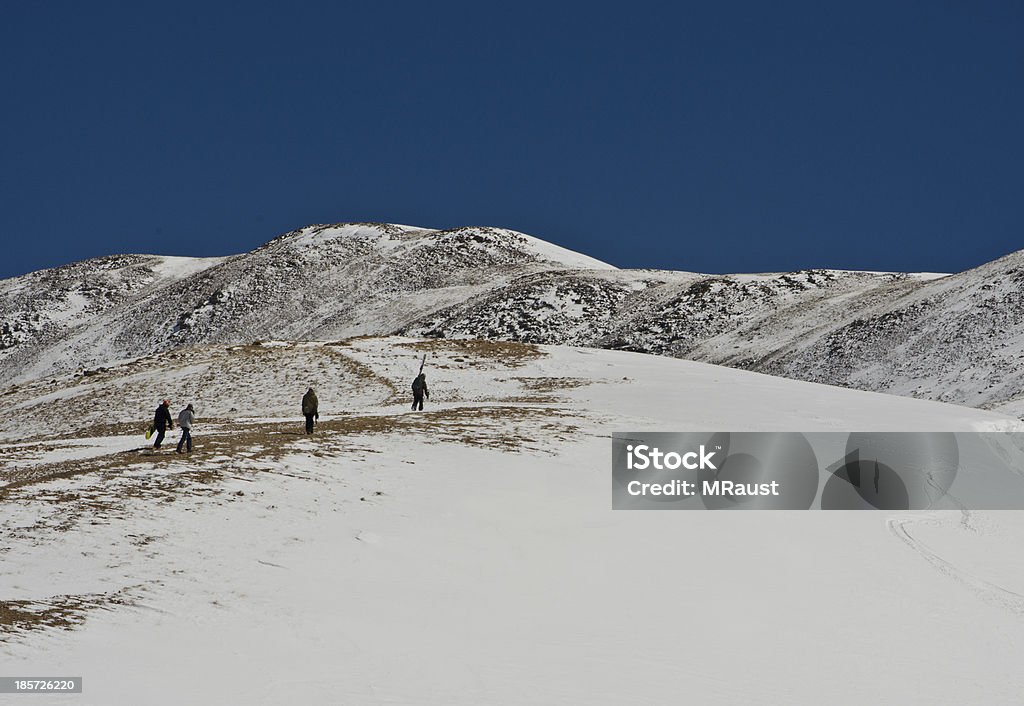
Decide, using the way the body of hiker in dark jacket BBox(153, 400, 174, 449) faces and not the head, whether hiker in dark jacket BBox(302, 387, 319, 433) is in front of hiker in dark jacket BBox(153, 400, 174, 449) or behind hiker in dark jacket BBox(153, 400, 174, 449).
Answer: in front
